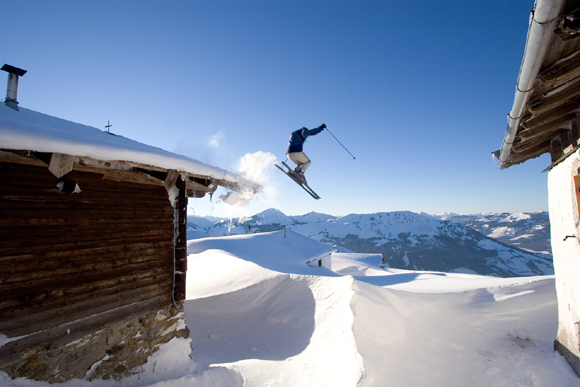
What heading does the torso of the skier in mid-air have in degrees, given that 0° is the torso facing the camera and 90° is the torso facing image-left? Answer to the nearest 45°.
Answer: approximately 270°

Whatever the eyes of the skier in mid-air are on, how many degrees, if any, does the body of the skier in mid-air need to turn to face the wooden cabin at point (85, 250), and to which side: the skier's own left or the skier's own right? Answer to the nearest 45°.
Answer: approximately 135° to the skier's own right

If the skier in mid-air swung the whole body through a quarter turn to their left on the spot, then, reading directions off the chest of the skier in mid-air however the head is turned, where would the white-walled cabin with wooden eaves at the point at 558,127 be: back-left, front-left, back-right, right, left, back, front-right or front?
back-right
